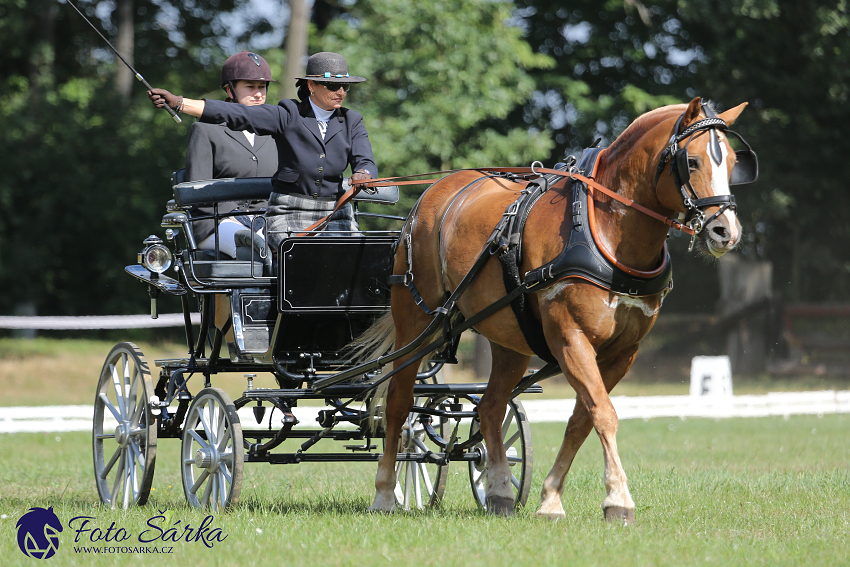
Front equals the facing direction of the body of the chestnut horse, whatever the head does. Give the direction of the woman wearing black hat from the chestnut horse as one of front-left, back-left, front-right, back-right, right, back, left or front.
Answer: back

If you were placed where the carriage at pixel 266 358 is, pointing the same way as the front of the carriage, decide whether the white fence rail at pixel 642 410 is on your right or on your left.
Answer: on your left

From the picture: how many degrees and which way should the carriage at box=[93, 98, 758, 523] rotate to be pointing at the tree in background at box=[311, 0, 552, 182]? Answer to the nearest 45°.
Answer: approximately 135° to its left

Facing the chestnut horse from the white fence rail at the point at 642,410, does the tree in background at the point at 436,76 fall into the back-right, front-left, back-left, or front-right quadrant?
back-right

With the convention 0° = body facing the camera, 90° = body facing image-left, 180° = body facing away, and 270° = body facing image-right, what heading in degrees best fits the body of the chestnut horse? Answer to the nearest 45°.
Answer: approximately 315°

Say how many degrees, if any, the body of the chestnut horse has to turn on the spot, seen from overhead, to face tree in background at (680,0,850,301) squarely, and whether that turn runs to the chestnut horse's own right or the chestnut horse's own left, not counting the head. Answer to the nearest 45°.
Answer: approximately 135° to the chestnut horse's own left

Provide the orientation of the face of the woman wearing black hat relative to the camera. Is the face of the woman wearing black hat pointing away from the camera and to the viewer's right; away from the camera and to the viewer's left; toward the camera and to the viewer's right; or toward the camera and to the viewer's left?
toward the camera and to the viewer's right

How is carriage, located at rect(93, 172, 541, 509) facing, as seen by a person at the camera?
facing the viewer and to the right of the viewer

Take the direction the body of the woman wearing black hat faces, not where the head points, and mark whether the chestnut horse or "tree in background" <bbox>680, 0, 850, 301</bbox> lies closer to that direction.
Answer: the chestnut horse

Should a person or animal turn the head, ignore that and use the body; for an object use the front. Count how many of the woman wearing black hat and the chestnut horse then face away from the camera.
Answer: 0
